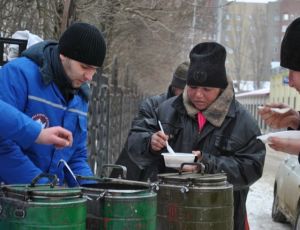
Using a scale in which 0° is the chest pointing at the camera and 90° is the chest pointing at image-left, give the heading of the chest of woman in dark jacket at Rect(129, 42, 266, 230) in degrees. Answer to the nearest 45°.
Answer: approximately 45°

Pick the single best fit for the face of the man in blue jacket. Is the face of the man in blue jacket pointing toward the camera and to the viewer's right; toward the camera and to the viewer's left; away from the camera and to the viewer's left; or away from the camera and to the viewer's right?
toward the camera and to the viewer's right

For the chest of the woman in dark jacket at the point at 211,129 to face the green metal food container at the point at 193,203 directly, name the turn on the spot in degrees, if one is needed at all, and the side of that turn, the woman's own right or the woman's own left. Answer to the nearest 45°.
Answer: approximately 45° to the woman's own left

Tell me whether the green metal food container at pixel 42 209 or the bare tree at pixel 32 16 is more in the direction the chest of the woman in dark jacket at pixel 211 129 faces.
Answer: the green metal food container

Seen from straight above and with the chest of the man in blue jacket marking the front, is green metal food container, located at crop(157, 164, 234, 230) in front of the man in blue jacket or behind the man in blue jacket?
in front

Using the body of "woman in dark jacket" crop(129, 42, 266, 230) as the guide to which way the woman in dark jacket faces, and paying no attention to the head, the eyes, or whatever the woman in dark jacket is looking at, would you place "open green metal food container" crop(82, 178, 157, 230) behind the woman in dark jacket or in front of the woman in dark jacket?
in front

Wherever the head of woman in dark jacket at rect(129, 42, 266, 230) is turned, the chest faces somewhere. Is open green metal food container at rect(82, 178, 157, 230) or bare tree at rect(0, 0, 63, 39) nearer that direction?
the open green metal food container

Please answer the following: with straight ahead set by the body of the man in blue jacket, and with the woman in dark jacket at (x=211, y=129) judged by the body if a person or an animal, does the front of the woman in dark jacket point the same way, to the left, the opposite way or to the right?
to the right

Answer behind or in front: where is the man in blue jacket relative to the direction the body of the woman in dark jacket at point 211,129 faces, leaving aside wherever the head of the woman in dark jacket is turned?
in front
